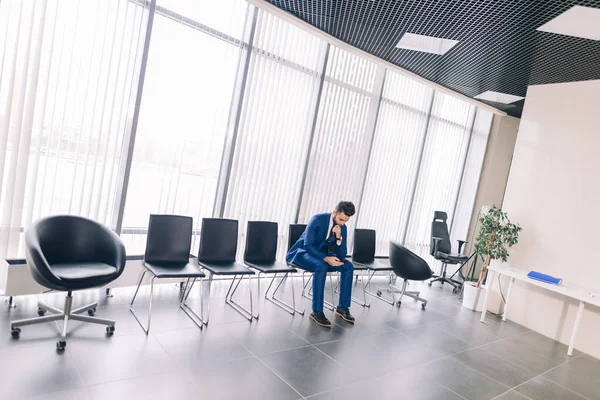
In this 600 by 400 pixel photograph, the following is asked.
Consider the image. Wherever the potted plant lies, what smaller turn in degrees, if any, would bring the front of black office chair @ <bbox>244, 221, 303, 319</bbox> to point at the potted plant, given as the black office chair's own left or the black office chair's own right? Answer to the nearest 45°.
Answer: approximately 45° to the black office chair's own left

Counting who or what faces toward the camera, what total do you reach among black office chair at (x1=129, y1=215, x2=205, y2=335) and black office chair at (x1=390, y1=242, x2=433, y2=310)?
1

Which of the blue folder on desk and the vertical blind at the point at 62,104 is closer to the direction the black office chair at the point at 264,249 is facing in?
the blue folder on desk

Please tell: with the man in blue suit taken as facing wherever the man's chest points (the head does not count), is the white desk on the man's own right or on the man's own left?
on the man's own left

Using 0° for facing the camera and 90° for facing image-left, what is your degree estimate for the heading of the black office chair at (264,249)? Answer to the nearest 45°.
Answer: approximately 315°

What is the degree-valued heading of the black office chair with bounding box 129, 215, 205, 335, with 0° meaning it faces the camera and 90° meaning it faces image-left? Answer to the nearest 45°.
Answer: approximately 0°

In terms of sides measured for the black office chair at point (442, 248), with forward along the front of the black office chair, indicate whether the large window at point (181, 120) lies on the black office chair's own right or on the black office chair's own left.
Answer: on the black office chair's own right

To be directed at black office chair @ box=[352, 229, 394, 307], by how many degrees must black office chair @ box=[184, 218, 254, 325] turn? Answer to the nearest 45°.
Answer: approximately 90° to its left
